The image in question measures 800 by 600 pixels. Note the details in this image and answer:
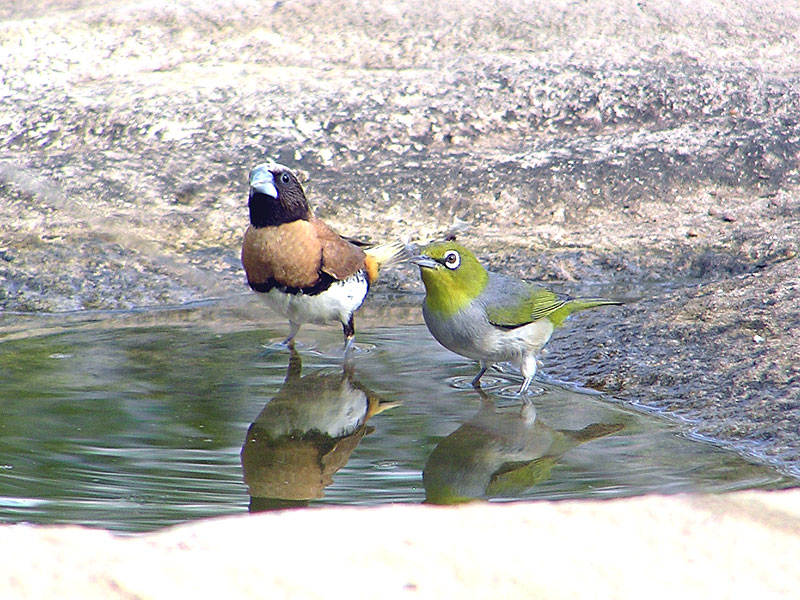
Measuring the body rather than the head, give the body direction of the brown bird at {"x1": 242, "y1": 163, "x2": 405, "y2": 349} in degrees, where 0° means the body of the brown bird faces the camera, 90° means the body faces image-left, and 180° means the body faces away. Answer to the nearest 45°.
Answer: approximately 45°

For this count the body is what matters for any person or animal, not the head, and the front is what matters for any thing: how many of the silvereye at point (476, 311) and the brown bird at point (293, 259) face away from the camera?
0

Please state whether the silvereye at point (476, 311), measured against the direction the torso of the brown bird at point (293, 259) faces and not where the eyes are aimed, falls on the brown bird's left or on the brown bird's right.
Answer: on the brown bird's left

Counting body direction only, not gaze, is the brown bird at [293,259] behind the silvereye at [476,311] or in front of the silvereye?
in front

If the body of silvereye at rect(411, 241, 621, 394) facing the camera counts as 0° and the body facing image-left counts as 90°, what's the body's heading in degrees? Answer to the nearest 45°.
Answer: approximately 90°
